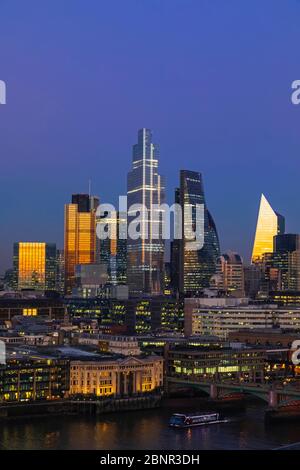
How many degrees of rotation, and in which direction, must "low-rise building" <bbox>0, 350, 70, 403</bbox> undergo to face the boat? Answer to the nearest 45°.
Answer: approximately 45° to its left

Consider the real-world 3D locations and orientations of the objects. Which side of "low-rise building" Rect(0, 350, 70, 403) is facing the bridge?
left

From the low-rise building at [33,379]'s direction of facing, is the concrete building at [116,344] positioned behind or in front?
behind

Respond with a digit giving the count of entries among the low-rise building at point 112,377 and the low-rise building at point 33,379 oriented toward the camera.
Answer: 2

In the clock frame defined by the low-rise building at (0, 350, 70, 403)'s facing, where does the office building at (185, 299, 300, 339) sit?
The office building is roughly at 7 o'clock from the low-rise building.

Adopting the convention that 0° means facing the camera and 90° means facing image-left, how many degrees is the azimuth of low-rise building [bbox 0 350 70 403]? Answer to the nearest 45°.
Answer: approximately 0°

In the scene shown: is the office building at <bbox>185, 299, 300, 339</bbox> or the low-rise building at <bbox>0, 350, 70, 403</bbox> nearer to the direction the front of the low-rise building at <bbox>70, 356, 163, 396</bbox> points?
the low-rise building

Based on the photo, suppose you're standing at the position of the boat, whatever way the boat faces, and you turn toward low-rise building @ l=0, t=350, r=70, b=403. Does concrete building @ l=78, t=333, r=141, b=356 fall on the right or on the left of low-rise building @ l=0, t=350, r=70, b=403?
right

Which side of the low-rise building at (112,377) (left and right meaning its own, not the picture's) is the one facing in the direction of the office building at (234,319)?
back
